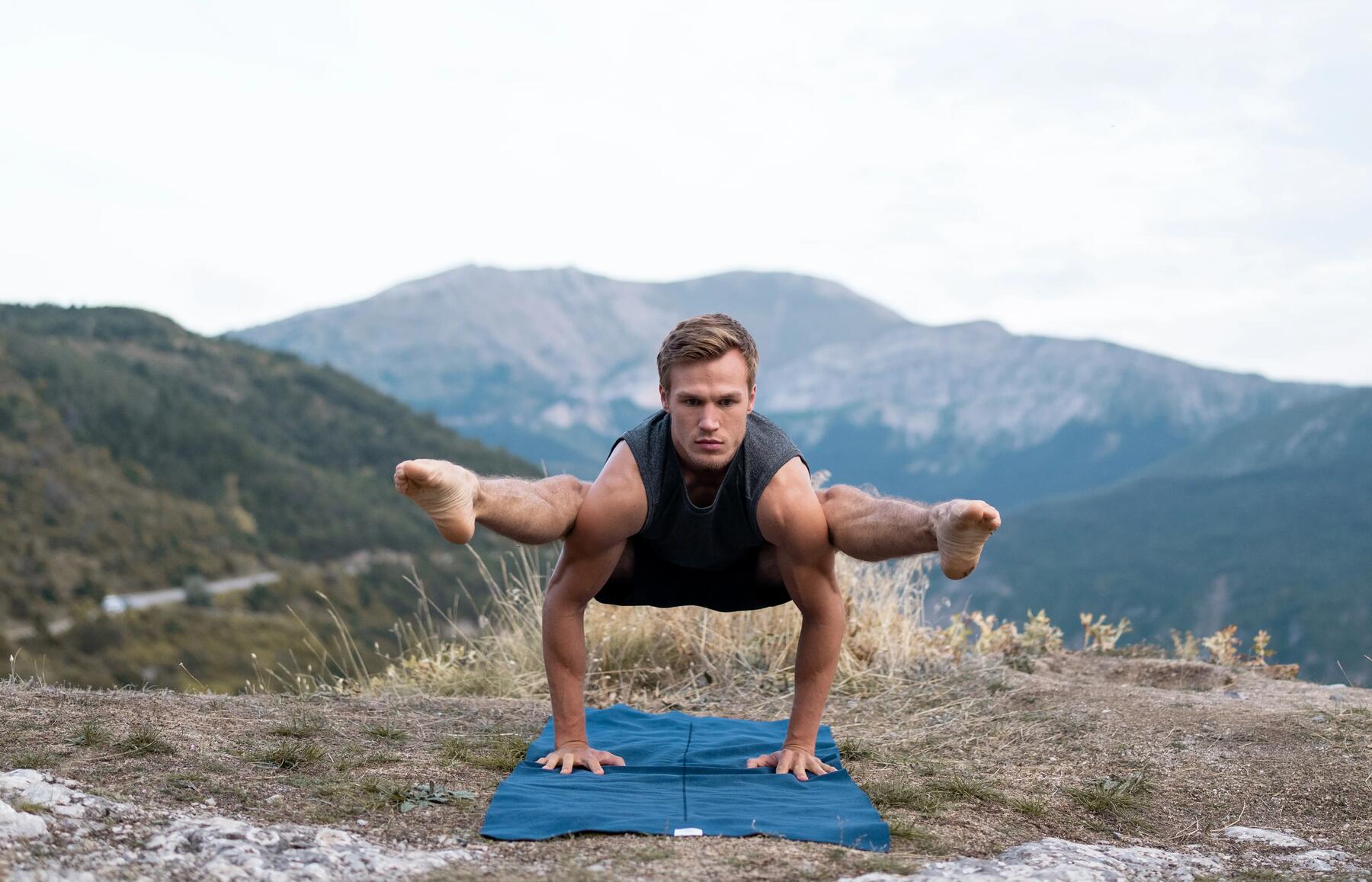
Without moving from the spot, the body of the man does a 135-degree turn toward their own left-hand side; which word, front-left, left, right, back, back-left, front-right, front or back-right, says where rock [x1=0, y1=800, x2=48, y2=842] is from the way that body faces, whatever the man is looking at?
back

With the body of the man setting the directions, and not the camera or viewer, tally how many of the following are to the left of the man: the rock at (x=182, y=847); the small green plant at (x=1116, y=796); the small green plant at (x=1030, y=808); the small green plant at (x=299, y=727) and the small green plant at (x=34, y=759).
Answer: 2

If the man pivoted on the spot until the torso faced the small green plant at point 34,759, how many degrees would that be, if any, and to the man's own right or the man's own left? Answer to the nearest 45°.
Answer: approximately 90° to the man's own right

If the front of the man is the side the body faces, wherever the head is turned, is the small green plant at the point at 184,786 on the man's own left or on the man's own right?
on the man's own right

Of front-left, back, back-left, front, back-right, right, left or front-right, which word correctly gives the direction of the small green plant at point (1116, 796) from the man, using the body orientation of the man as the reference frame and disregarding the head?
left

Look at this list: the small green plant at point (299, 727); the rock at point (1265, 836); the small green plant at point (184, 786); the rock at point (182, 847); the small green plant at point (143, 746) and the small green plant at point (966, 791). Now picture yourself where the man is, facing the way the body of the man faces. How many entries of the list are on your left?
2

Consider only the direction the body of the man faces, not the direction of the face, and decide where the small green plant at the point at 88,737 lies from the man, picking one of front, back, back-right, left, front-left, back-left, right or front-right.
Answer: right

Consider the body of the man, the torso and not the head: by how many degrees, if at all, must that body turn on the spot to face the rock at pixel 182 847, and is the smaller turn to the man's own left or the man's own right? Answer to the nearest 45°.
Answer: approximately 45° to the man's own right

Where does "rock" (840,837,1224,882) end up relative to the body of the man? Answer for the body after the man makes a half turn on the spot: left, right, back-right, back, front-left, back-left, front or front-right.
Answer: back-right

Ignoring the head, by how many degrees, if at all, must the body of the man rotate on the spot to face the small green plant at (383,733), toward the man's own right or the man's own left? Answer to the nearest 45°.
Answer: approximately 135° to the man's own right

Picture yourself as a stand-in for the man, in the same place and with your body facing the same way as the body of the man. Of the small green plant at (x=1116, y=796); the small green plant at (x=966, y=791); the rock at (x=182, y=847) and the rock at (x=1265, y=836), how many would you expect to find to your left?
3

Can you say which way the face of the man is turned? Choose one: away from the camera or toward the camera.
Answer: toward the camera

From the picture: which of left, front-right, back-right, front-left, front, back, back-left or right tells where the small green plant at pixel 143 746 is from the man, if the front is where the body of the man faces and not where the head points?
right

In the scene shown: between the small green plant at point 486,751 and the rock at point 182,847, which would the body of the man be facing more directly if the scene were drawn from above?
the rock

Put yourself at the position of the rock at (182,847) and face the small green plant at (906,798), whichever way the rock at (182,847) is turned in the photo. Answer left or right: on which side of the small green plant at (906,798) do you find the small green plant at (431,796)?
left

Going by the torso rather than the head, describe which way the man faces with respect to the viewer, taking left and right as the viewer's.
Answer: facing the viewer

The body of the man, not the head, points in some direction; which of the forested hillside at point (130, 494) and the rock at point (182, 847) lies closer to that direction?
the rock
